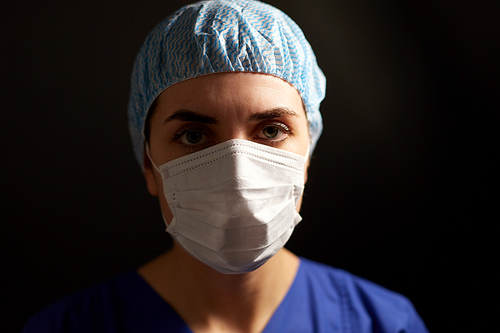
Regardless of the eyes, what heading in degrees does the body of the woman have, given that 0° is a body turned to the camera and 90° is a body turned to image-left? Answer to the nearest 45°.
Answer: approximately 0°
